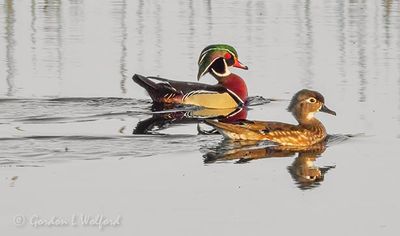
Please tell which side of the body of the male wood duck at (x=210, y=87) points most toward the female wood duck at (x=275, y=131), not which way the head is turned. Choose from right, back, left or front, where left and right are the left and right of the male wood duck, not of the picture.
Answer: right

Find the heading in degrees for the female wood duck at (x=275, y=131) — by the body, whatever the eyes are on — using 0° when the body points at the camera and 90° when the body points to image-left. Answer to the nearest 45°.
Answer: approximately 270°

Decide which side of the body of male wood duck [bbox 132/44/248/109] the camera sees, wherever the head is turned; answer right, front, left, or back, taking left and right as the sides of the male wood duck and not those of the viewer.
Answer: right

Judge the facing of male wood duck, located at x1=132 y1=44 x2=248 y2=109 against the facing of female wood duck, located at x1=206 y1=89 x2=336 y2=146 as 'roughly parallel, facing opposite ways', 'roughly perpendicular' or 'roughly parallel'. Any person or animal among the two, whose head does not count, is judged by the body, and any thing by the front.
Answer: roughly parallel

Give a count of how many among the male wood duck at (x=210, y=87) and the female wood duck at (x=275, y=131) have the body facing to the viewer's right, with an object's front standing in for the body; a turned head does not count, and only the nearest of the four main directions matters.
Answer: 2

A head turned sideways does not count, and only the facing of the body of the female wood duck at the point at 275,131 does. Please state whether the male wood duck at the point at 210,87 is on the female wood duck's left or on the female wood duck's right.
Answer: on the female wood duck's left
